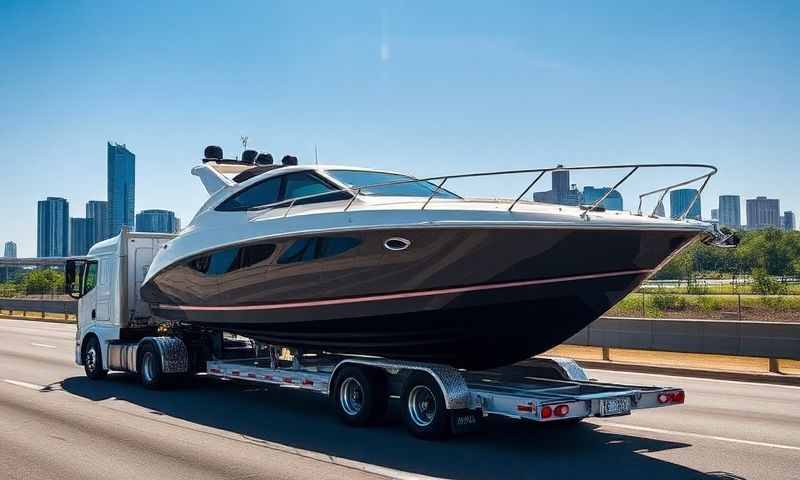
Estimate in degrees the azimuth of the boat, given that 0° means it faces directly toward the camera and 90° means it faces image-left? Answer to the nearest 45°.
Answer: approximately 315°

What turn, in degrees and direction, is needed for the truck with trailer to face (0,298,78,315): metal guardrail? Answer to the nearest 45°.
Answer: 0° — it already faces it

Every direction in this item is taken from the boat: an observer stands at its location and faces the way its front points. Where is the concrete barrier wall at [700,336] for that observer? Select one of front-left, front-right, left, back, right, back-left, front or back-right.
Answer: left

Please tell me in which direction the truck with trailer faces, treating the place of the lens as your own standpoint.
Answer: facing away from the viewer and to the left of the viewer

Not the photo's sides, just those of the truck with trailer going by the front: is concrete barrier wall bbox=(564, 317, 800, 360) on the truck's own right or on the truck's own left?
on the truck's own right

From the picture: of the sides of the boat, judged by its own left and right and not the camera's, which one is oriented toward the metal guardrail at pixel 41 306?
back
